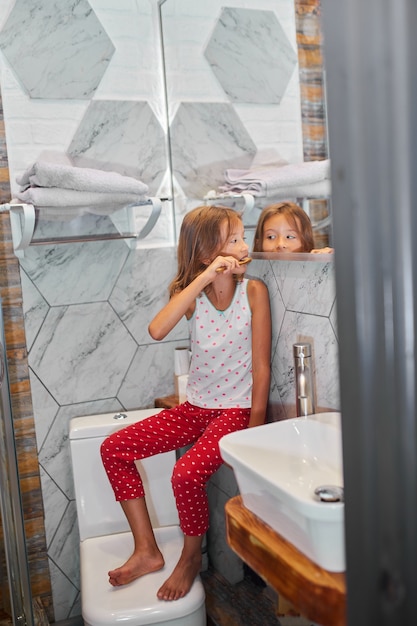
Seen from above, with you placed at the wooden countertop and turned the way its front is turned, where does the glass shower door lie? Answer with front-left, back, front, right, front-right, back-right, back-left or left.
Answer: right

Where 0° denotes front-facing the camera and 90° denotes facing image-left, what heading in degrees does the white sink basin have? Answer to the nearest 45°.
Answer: approximately 45°

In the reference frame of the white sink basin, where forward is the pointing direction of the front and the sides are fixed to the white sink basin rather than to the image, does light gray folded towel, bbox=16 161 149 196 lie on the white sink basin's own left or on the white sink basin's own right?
on the white sink basin's own right

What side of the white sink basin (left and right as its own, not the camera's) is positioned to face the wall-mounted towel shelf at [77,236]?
right

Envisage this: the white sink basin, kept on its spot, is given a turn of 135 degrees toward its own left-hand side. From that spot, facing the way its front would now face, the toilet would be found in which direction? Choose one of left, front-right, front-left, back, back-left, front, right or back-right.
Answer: back-left

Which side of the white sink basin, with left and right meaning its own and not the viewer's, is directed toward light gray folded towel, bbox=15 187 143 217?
right

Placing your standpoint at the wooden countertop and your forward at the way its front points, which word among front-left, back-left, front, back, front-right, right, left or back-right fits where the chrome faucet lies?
back-right

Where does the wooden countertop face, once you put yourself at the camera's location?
facing the viewer and to the left of the viewer

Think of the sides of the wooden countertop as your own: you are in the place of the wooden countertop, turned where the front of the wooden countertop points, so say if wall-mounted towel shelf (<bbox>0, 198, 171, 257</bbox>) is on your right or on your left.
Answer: on your right
